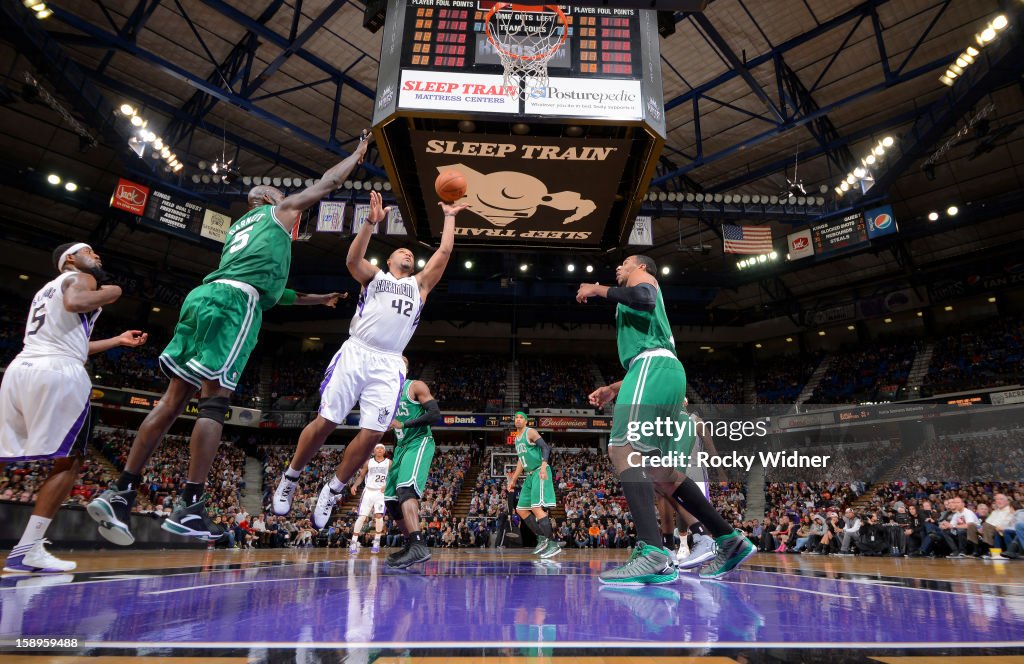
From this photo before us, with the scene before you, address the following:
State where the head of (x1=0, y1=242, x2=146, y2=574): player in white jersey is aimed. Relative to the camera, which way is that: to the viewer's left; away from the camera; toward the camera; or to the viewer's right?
to the viewer's right

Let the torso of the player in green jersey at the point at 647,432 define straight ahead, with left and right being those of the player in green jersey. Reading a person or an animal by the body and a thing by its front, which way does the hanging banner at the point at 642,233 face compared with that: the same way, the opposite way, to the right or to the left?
to the left

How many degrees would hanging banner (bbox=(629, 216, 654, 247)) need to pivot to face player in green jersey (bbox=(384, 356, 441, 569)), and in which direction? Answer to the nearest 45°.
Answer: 0° — it already faces them

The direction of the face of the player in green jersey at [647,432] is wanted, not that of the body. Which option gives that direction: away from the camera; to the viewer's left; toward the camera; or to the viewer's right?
to the viewer's left

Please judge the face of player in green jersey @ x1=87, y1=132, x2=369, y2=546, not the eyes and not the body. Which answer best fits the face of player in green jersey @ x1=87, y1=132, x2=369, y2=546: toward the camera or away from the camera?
away from the camera
